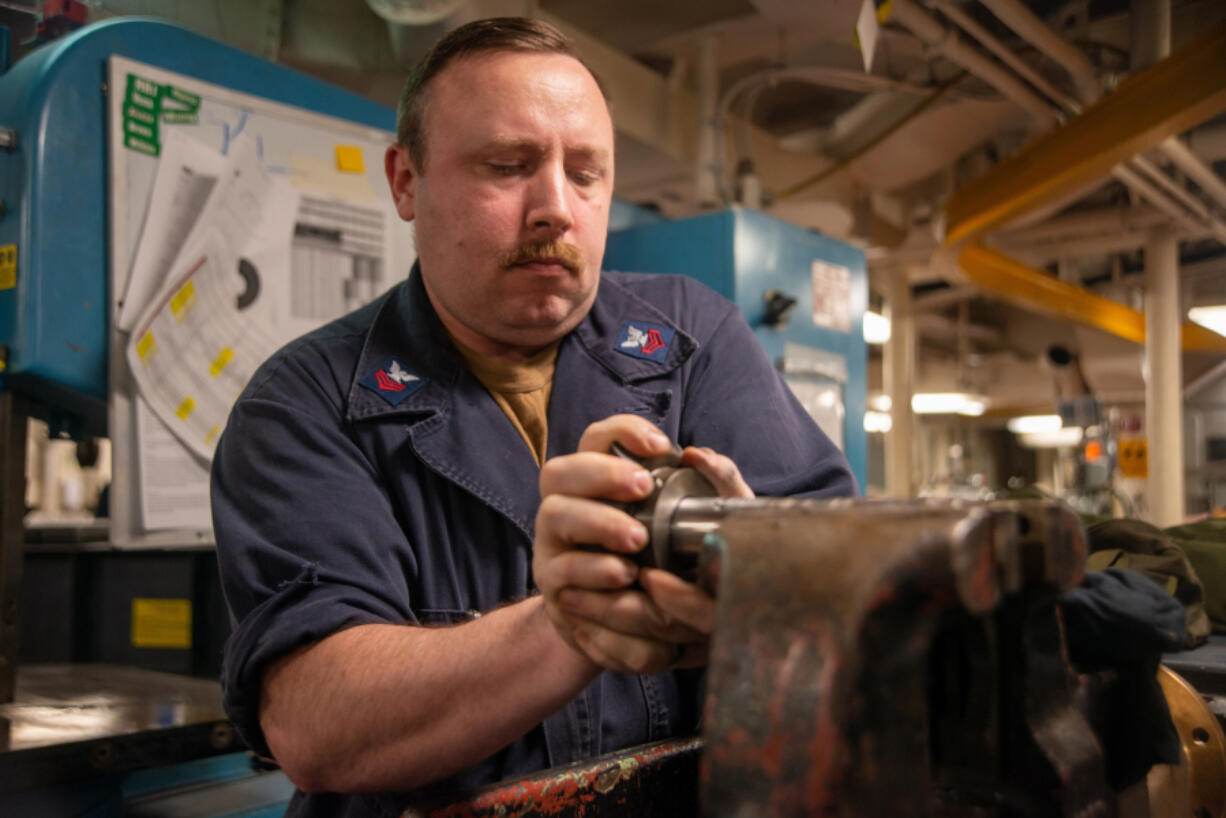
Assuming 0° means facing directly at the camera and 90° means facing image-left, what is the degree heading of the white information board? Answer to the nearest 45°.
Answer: approximately 315°

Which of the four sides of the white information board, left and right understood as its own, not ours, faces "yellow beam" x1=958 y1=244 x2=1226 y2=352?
left

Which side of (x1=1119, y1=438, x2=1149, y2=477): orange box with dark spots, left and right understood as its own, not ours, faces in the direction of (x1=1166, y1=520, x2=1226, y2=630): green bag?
front

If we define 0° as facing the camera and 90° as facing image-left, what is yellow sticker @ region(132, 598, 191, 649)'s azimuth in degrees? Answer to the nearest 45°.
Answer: approximately 0°

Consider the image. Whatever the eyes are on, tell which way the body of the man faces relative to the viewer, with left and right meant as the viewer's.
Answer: facing the viewer and to the right of the viewer

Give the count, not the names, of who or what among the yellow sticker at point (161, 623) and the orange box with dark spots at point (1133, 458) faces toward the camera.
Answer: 2

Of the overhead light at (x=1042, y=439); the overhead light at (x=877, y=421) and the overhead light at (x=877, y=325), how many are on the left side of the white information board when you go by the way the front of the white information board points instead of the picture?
3

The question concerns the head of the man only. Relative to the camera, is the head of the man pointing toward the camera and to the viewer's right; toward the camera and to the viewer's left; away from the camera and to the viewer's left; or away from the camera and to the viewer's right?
toward the camera and to the viewer's right

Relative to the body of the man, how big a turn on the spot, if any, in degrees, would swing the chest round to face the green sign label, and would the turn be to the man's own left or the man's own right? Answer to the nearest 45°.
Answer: approximately 180°
